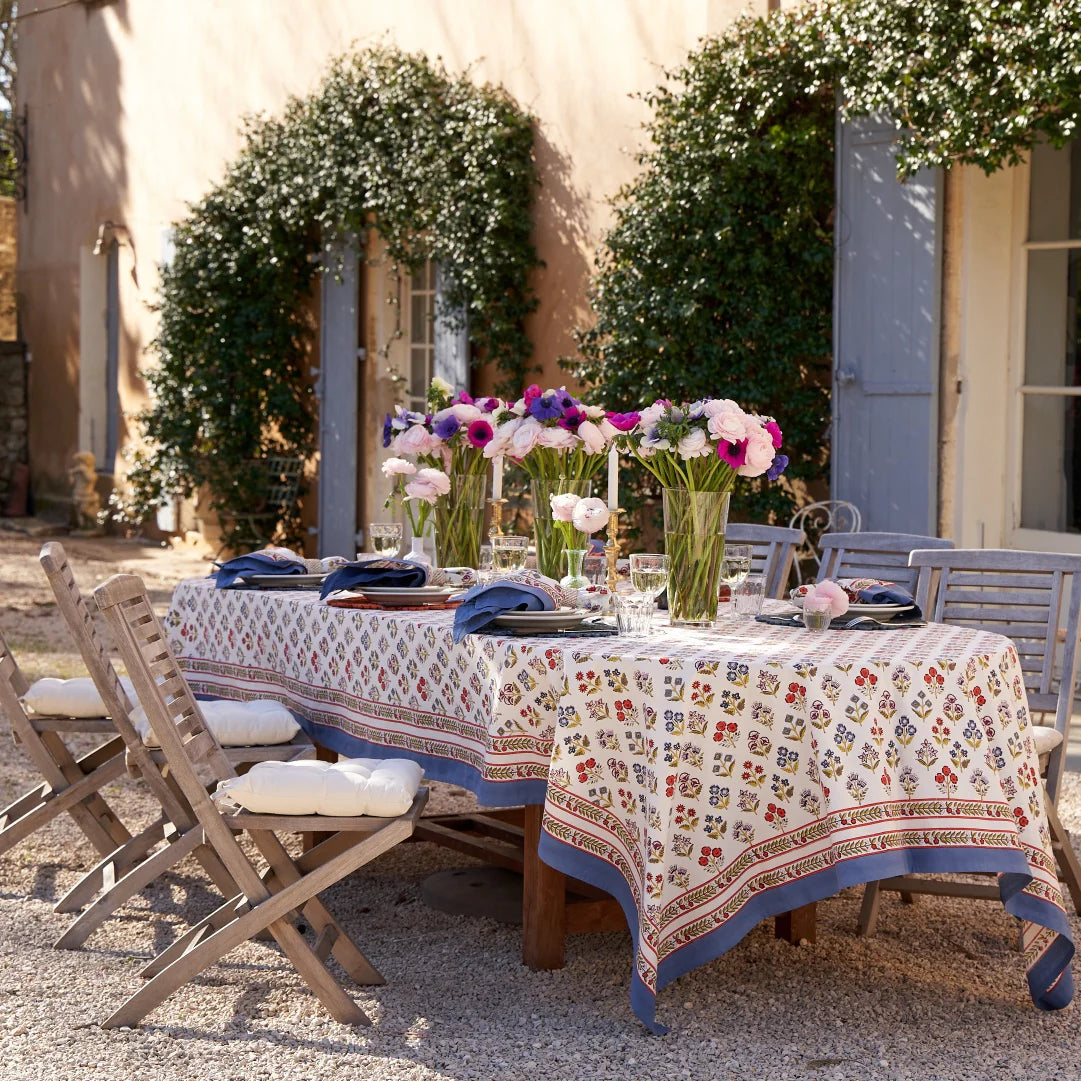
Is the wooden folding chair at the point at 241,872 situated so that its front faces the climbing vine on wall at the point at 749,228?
no

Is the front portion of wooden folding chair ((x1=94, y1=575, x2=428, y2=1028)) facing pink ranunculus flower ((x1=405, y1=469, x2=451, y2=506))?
no

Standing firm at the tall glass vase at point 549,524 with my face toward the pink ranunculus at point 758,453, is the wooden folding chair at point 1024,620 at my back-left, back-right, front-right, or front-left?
front-left

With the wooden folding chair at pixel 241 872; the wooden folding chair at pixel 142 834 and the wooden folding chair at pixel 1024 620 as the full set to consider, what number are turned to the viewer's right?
2

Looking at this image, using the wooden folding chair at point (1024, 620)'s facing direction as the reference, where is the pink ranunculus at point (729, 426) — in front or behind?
in front

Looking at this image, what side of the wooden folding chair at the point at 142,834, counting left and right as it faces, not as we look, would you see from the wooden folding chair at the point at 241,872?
right

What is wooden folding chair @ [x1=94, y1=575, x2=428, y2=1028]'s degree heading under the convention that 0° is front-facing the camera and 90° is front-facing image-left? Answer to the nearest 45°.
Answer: approximately 270°

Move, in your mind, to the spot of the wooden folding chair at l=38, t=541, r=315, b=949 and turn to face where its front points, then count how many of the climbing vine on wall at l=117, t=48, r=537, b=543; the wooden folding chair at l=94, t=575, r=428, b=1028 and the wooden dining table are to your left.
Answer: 1

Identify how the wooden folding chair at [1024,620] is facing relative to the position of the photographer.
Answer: facing the viewer and to the left of the viewer

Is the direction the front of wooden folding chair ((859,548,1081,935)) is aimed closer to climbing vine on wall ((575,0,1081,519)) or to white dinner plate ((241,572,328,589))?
the white dinner plate

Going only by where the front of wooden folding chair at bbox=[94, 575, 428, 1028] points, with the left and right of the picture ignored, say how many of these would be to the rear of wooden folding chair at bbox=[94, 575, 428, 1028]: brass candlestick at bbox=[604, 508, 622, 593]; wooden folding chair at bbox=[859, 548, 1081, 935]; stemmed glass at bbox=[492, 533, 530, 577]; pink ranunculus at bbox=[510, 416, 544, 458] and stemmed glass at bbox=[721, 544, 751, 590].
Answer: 0

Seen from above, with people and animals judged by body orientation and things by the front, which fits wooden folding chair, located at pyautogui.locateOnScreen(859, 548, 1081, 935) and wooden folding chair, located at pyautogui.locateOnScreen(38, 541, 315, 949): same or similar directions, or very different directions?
very different directions

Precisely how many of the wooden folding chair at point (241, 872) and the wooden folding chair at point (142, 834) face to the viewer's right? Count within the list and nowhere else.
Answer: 2

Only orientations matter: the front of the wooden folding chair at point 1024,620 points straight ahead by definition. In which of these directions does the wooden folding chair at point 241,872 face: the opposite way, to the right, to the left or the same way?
the opposite way

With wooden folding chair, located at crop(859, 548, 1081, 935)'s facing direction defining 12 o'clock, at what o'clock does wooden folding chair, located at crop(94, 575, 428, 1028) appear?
wooden folding chair, located at crop(94, 575, 428, 1028) is roughly at 12 o'clock from wooden folding chair, located at crop(859, 548, 1081, 935).

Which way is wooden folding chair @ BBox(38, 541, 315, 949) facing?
to the viewer's right

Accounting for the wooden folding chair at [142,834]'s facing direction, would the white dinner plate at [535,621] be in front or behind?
in front

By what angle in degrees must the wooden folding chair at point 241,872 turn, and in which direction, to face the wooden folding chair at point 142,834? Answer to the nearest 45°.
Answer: approximately 135° to its left

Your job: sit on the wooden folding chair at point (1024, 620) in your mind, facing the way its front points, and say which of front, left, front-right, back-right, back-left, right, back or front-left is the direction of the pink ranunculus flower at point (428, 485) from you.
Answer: front-right

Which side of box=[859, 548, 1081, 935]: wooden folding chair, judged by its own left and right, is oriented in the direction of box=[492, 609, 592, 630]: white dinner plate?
front
